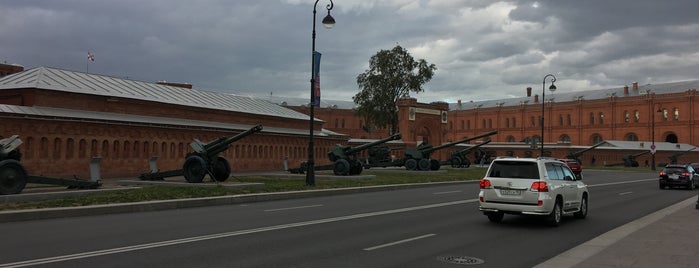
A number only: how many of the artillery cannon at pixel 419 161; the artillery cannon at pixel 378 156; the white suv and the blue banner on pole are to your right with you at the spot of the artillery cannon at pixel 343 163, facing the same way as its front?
2

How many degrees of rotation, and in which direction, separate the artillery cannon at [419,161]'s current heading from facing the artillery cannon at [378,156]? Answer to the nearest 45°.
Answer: approximately 135° to its right

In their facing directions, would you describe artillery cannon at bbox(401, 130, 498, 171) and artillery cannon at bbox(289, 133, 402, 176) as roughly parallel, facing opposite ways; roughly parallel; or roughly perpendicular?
roughly parallel

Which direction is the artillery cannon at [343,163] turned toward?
to the viewer's right

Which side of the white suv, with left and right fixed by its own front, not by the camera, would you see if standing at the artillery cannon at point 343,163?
left

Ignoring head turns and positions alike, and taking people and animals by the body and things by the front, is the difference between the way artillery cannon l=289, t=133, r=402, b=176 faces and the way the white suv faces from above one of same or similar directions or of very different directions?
same or similar directions

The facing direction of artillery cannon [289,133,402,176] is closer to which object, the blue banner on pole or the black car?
the black car

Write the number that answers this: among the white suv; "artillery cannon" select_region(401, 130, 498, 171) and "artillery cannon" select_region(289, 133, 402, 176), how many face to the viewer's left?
0

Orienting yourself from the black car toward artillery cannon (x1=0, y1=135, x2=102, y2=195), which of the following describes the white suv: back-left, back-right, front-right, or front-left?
front-left

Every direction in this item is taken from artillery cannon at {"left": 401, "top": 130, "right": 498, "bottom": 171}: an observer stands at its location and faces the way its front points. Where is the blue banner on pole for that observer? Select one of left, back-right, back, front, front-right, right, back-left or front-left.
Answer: right

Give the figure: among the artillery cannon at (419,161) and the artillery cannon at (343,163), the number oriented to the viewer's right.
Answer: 2

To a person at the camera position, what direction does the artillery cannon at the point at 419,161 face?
facing to the right of the viewer

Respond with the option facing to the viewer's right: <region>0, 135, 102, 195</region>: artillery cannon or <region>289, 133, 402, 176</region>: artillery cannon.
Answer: <region>289, 133, 402, 176</region>: artillery cannon
